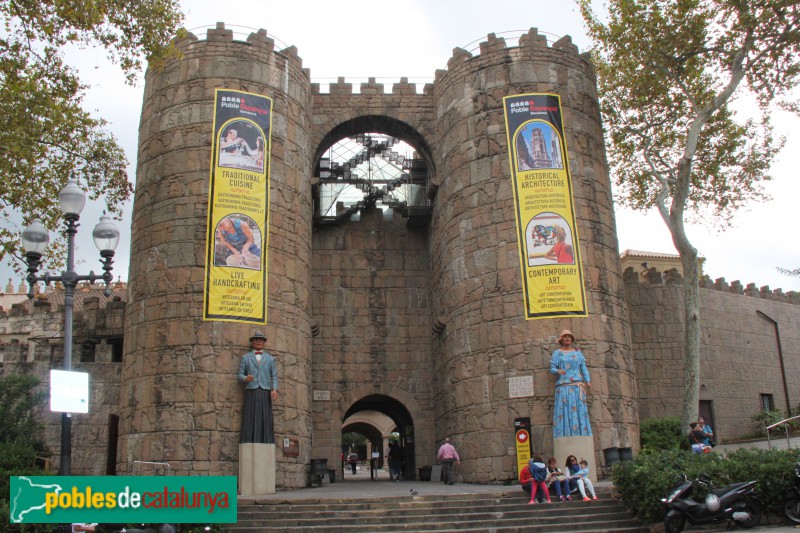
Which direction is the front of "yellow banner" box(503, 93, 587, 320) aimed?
toward the camera

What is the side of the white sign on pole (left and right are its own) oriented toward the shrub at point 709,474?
left

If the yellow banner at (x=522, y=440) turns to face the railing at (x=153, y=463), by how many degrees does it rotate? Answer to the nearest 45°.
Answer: approximately 90° to its right

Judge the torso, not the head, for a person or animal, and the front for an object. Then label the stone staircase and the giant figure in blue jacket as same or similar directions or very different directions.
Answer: same or similar directions

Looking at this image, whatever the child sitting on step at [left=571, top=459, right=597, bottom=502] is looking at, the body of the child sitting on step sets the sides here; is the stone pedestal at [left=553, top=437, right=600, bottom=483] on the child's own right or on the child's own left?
on the child's own right

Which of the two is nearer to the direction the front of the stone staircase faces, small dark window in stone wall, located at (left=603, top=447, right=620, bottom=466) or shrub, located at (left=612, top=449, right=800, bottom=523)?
the shrub

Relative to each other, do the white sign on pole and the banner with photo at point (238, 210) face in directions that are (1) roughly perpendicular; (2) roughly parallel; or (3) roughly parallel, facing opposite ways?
roughly parallel

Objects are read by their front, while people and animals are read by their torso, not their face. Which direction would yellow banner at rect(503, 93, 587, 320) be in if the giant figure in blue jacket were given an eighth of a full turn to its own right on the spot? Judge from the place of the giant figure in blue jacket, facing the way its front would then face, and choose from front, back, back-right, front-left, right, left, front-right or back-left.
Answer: back-left

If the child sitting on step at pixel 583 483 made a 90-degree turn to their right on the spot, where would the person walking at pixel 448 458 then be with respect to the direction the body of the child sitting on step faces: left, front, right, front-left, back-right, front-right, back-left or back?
front

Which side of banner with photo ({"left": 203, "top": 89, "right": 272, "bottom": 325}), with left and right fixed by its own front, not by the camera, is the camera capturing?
front

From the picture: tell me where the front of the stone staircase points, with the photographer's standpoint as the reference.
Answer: facing the viewer

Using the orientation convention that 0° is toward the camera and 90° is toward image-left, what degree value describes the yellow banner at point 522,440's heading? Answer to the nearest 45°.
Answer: approximately 0°

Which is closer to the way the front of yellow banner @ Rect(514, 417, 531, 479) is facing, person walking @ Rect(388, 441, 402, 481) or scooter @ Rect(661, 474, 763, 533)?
the scooter

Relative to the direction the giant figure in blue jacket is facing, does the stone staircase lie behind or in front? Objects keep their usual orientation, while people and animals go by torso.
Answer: in front

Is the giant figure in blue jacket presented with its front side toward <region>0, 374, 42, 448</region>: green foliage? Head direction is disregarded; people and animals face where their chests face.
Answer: no
